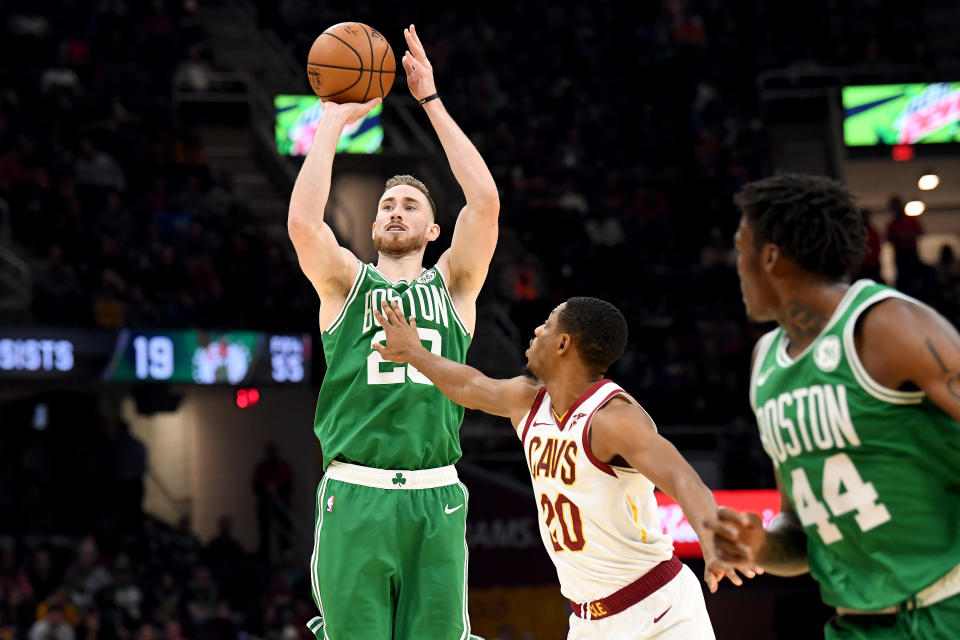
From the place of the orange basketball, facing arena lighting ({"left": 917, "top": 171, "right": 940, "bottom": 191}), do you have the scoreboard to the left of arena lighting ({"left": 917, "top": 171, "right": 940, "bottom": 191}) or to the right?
left

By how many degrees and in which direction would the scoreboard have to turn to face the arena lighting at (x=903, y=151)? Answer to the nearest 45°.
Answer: approximately 90° to its left

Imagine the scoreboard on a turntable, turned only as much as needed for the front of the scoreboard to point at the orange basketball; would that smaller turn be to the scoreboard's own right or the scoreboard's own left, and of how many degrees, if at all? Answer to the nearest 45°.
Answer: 0° — it already faces it

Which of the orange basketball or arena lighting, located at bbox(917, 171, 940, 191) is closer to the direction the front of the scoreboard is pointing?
the orange basketball

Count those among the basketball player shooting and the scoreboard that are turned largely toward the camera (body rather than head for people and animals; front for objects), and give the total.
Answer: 2

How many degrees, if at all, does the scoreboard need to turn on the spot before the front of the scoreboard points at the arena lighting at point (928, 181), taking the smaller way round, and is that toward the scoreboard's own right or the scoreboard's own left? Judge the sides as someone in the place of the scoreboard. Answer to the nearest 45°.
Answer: approximately 90° to the scoreboard's own left

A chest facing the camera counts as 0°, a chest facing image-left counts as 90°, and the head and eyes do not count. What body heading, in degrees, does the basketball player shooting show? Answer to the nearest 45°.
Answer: approximately 0°

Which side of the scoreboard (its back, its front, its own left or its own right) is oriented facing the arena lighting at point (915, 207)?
left

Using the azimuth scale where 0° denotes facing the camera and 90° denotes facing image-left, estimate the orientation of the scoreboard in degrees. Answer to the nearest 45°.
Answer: approximately 0°

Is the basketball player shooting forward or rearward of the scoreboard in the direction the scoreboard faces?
forward

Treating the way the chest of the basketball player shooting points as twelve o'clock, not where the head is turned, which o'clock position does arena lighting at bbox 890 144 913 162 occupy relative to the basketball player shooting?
The arena lighting is roughly at 7 o'clock from the basketball player shooting.
